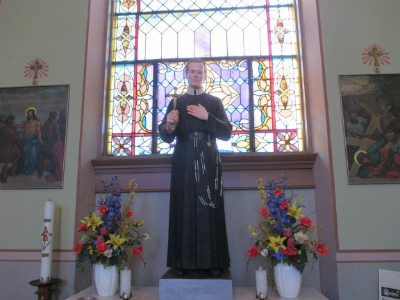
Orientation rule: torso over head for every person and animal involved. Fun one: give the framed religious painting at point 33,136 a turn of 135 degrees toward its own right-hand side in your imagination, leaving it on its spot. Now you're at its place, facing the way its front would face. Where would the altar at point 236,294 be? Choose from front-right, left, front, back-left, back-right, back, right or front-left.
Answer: back

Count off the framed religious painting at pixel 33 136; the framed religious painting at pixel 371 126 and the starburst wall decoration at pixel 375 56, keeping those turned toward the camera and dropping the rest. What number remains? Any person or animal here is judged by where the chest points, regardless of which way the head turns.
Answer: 3

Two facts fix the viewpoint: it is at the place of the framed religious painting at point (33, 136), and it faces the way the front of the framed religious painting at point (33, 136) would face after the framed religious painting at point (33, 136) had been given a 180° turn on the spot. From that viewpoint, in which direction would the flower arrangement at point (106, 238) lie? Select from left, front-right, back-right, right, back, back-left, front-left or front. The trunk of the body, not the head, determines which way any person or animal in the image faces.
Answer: back-right

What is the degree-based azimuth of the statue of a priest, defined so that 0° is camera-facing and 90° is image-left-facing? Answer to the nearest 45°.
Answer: approximately 0°

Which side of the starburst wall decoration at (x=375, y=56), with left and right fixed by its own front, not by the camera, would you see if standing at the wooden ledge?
right

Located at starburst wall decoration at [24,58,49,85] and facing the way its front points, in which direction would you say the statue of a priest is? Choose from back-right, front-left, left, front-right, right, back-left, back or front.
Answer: front-left

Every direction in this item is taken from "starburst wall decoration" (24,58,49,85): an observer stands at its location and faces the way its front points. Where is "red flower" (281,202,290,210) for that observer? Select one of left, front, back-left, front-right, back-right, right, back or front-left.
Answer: front-left

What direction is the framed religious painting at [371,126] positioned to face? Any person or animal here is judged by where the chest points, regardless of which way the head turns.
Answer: toward the camera

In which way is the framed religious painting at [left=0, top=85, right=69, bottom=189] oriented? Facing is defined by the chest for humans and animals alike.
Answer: toward the camera

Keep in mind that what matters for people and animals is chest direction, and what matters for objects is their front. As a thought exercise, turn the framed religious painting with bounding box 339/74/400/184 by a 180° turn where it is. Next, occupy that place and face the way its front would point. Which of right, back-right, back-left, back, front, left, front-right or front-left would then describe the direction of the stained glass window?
left

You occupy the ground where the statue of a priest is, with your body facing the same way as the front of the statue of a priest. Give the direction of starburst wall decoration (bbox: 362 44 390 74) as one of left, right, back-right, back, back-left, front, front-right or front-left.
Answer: left
